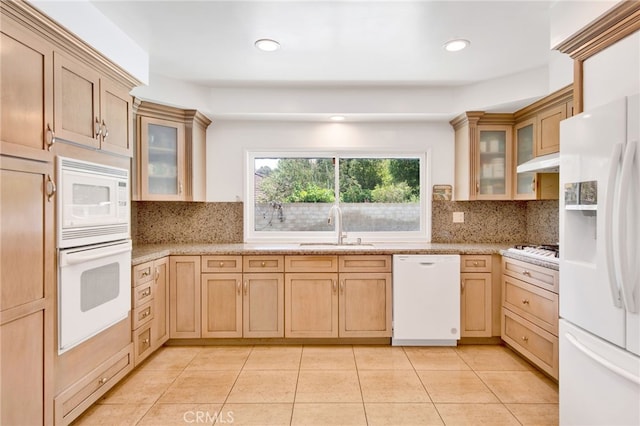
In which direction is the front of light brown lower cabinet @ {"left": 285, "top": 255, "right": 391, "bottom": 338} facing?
toward the camera

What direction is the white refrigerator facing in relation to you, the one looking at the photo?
facing the viewer and to the left of the viewer

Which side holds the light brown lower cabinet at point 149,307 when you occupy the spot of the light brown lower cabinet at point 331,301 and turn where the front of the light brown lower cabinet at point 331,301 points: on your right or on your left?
on your right

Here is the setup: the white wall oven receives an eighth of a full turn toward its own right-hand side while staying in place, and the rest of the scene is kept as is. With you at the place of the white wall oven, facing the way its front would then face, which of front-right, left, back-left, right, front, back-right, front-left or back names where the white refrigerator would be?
front-left

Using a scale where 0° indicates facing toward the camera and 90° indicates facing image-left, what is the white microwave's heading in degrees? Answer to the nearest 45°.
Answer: approximately 315°

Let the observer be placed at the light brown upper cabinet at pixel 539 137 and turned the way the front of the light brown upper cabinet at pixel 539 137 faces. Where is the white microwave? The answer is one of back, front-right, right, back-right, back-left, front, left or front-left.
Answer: front

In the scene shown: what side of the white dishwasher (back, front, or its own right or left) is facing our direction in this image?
front

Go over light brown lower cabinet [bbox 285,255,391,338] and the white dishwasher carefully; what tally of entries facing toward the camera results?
2

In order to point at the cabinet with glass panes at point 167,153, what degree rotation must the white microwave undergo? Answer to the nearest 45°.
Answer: approximately 90° to its left

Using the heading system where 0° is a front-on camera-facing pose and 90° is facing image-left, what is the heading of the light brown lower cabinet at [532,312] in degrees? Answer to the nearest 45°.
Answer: approximately 45°

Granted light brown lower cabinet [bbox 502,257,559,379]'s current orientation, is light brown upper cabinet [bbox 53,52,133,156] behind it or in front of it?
in front

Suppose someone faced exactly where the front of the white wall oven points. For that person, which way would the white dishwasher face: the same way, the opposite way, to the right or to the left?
to the right

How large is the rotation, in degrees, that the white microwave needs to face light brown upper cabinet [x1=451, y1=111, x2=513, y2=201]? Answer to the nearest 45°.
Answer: approximately 45° to its left

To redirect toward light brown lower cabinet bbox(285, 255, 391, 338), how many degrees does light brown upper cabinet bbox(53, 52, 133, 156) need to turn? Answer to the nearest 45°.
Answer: approximately 45° to its left

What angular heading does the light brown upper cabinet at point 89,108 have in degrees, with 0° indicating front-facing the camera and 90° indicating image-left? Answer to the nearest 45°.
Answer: approximately 315°

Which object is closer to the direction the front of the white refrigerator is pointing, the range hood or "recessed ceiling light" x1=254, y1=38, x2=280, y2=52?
the recessed ceiling light

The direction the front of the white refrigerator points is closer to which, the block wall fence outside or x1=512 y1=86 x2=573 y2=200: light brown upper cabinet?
the block wall fence outside

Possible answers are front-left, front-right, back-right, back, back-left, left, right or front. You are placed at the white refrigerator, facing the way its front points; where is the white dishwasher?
right
